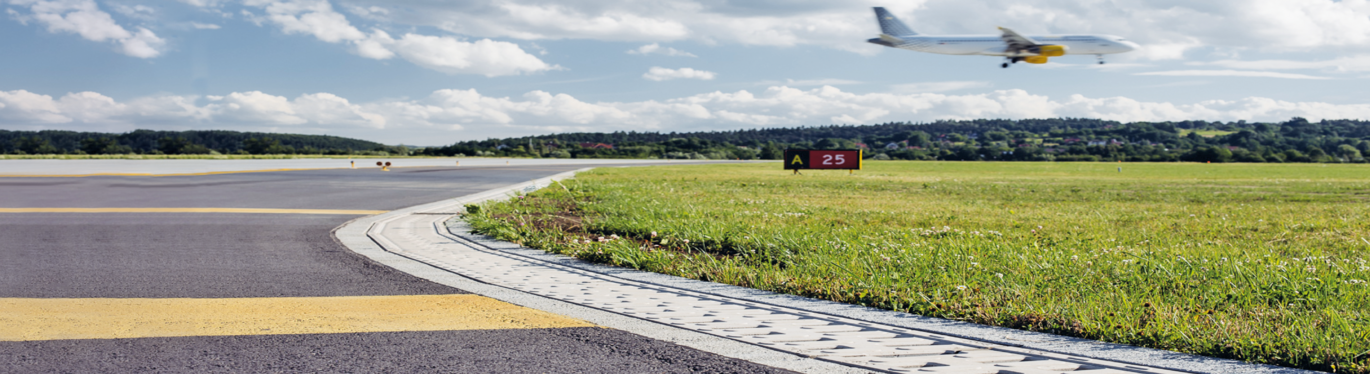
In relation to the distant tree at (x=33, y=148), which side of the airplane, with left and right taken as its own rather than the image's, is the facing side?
back

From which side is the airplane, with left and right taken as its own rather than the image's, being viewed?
right

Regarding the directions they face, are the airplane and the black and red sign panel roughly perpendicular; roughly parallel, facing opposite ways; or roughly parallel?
roughly perpendicular

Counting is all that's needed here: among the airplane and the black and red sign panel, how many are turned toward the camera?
1

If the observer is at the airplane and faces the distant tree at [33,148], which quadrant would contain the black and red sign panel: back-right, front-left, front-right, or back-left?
front-left

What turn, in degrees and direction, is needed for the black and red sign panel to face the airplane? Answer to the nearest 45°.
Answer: approximately 135° to its left

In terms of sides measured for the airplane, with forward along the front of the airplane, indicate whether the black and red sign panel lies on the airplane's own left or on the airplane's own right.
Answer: on the airplane's own right

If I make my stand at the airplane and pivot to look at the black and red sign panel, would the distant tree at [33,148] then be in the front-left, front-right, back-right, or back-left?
back-right

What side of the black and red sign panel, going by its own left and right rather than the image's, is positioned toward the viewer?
front

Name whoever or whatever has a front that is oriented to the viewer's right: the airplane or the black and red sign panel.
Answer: the airplane
